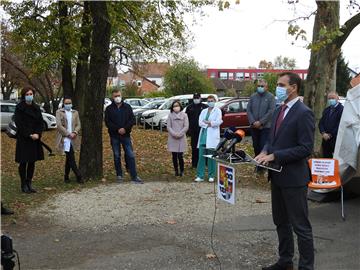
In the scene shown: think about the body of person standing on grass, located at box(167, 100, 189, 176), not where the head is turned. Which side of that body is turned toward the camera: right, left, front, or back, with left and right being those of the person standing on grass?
front

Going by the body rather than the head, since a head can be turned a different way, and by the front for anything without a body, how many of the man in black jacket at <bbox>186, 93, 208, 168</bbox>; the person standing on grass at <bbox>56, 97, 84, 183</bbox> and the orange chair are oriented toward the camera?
3

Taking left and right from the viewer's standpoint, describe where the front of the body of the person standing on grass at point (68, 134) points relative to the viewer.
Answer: facing the viewer

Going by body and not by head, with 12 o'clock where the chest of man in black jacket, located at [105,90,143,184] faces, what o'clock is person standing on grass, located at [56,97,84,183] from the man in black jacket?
The person standing on grass is roughly at 3 o'clock from the man in black jacket.

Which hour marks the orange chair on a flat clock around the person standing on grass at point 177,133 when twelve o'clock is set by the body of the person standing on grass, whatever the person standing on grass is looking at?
The orange chair is roughly at 11 o'clock from the person standing on grass.

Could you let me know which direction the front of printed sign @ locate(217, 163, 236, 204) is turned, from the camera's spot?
facing the viewer and to the left of the viewer

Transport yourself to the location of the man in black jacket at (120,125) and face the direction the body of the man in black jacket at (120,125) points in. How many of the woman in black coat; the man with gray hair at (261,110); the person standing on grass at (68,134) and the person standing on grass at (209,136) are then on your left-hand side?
2

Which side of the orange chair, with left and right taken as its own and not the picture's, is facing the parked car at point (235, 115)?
back

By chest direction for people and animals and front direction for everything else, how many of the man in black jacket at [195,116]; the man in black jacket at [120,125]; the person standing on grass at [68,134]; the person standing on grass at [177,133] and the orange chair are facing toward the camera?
5

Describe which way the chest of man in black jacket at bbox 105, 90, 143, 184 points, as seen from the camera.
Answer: toward the camera

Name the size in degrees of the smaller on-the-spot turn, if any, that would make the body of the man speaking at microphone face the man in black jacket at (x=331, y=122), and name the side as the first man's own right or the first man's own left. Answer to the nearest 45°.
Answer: approximately 135° to the first man's own right

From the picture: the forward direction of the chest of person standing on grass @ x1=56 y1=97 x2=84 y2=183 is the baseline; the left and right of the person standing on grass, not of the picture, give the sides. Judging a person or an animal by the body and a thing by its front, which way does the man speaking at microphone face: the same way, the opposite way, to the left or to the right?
to the right

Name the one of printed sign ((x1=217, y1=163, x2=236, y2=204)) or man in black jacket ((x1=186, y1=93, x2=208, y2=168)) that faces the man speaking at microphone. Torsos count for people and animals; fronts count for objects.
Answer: the man in black jacket
